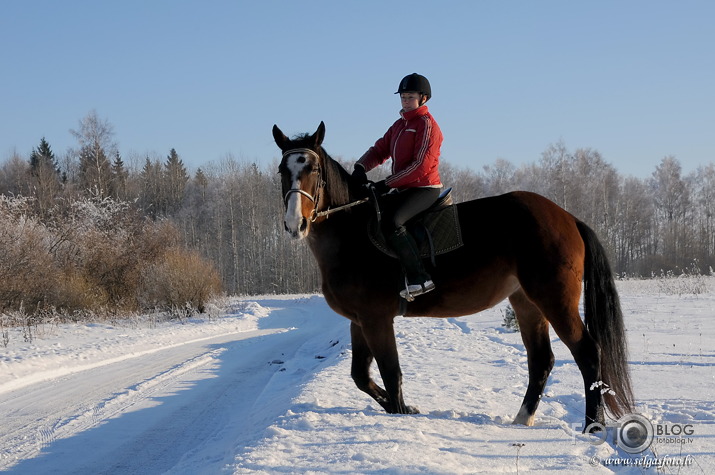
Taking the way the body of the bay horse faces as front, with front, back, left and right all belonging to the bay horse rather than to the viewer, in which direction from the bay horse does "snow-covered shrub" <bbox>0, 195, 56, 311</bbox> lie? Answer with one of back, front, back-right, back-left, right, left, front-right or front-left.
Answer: front-right

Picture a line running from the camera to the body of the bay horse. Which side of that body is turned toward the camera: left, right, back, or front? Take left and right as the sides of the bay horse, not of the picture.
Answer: left

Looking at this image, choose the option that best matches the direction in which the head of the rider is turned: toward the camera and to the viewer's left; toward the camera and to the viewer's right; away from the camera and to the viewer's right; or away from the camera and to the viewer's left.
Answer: toward the camera and to the viewer's left

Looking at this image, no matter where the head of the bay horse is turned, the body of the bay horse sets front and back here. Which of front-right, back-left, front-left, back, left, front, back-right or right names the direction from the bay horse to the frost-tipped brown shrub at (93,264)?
front-right
